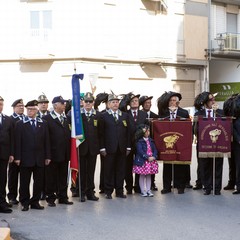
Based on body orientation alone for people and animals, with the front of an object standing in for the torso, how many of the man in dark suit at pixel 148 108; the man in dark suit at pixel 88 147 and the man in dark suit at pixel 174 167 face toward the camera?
3

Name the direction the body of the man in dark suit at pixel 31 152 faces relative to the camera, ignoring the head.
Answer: toward the camera

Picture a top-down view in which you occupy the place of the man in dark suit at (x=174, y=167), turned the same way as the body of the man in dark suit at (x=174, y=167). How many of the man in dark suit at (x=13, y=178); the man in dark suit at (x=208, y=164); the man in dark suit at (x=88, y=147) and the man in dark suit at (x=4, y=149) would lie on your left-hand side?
1

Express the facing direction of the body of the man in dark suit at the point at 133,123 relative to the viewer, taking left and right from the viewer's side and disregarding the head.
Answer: facing the viewer

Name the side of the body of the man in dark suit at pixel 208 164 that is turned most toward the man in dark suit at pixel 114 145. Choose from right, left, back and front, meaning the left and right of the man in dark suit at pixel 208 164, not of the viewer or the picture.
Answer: right

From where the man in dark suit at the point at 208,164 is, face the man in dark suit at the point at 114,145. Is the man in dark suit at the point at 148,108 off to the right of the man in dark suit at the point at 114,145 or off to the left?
right

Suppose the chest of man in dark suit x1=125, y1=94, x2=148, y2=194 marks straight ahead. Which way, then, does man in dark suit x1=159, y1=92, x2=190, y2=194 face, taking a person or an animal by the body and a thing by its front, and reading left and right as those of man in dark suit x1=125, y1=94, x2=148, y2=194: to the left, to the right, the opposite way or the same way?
the same way

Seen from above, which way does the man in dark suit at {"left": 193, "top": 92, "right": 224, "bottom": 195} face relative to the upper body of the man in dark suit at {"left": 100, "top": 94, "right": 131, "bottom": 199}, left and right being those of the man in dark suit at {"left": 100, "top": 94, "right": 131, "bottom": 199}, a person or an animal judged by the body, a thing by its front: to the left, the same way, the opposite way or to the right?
the same way

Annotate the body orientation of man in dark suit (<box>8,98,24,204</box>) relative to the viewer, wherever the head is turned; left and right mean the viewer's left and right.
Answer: facing the viewer and to the right of the viewer

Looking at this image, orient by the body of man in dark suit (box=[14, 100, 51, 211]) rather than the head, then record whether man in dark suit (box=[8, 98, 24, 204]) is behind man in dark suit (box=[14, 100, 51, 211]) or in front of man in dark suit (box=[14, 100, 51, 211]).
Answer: behind

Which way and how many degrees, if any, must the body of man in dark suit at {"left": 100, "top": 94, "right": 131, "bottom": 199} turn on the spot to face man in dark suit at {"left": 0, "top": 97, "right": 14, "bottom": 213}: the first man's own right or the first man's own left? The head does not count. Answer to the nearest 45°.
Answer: approximately 45° to the first man's own right

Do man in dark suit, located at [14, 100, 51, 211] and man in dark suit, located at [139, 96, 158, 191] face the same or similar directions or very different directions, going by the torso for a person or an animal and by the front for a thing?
same or similar directions
